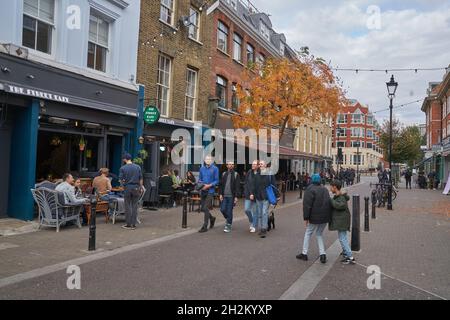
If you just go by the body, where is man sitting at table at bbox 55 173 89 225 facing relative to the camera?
to the viewer's right

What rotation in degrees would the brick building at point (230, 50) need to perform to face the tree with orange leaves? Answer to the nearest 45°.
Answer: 0° — it already faces it

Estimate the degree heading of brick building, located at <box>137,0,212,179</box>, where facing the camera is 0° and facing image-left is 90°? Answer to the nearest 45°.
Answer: approximately 315°

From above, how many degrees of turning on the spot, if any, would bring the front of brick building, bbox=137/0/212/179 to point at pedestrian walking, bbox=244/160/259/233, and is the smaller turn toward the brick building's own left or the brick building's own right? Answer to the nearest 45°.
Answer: approximately 45° to the brick building's own right

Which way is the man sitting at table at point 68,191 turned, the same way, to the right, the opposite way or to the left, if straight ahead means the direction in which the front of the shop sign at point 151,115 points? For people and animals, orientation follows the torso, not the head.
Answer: to the left

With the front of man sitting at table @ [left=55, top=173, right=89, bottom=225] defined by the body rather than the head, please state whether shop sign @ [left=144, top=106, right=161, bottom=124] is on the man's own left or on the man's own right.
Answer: on the man's own left
